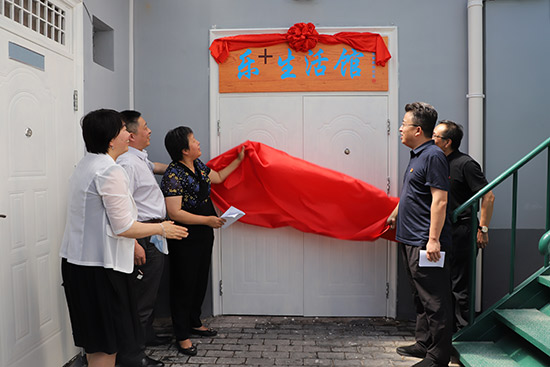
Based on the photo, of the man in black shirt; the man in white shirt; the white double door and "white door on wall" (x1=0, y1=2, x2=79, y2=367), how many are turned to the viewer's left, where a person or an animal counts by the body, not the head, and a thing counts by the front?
1

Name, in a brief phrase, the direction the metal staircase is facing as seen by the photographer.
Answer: facing the viewer and to the left of the viewer

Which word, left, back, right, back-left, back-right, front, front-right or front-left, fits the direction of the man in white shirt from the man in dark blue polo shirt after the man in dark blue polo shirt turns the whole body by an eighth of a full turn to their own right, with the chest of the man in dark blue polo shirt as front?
front-left

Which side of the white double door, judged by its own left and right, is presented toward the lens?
front

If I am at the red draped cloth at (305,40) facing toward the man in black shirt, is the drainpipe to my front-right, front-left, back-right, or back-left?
front-left

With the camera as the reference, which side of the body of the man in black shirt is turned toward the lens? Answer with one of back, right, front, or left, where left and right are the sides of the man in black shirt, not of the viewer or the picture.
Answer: left

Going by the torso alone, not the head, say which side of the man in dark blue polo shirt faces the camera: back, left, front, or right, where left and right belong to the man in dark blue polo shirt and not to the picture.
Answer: left

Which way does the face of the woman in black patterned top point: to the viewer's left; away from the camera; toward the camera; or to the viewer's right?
to the viewer's right

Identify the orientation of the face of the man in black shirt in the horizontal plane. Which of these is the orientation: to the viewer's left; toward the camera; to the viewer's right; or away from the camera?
to the viewer's left

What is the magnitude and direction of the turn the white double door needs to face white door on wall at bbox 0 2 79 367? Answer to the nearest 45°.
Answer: approximately 45° to its right

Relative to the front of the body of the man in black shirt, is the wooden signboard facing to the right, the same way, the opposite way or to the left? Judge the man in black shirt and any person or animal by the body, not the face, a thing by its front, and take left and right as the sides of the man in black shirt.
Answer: to the left

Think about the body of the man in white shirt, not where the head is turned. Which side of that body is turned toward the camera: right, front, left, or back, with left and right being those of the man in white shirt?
right

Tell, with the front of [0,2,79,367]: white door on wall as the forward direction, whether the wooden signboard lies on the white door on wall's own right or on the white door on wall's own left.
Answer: on the white door on wall's own left

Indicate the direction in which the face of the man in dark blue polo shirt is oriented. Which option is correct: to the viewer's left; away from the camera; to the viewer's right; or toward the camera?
to the viewer's left

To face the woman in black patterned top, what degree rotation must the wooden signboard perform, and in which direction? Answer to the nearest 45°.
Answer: approximately 45° to its right

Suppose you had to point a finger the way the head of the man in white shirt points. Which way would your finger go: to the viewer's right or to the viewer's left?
to the viewer's right
